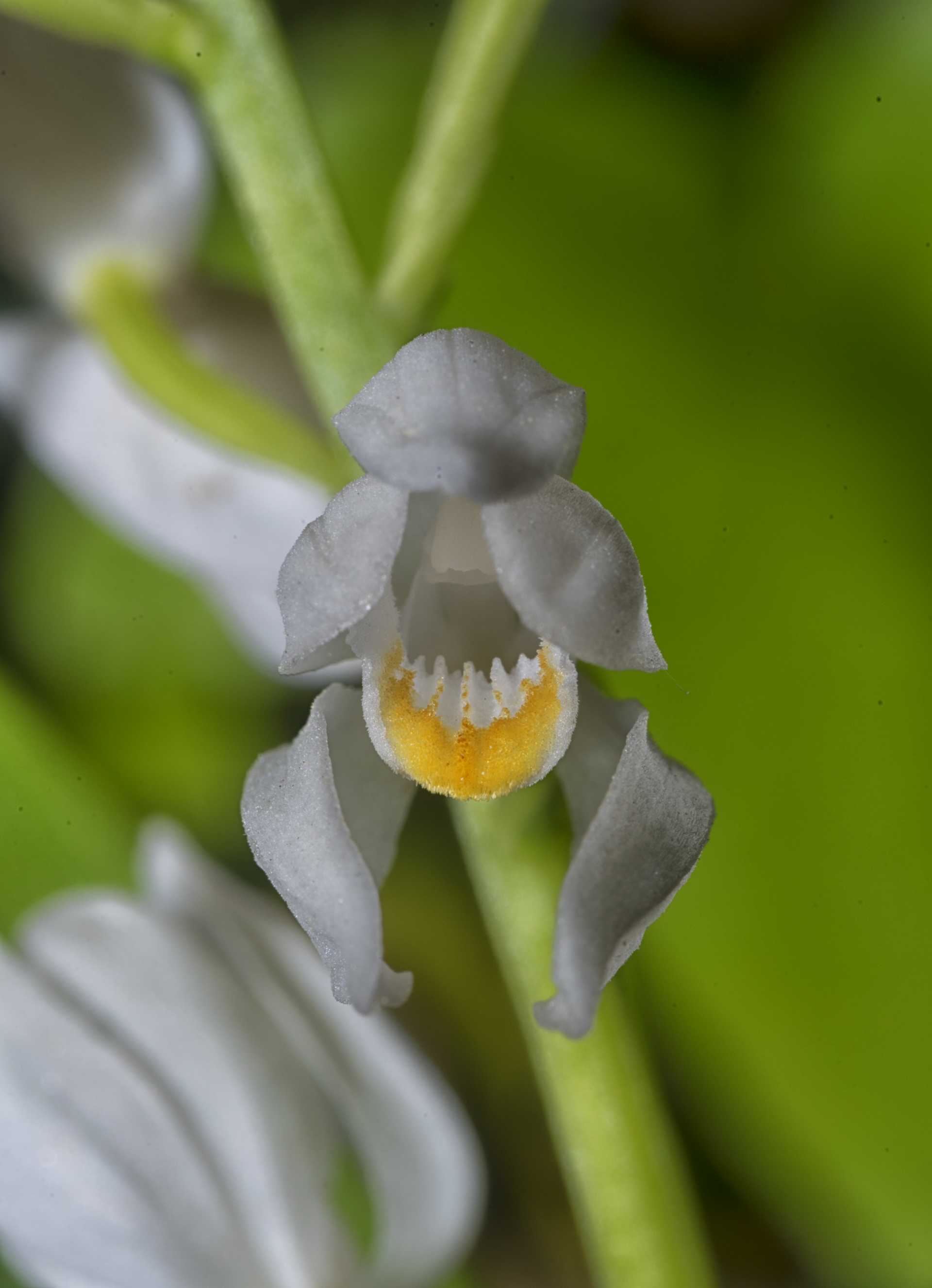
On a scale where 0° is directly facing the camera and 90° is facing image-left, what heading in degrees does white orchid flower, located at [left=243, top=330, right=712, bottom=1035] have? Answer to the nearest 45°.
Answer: approximately 0°
